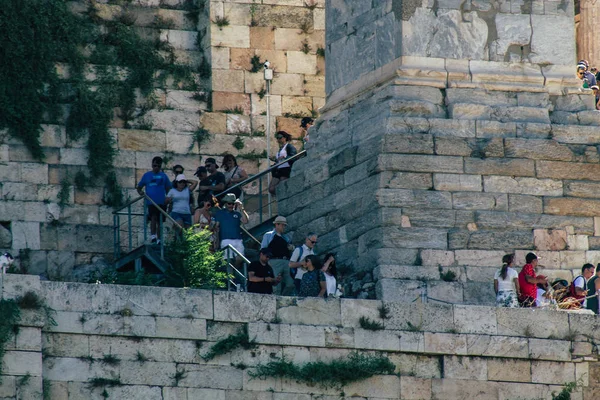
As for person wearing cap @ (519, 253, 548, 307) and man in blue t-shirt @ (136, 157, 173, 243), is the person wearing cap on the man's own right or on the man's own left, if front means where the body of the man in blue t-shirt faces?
on the man's own left

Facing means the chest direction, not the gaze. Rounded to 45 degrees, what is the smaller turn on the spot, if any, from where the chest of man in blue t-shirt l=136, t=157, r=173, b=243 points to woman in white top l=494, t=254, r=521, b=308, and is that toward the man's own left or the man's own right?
approximately 45° to the man's own left

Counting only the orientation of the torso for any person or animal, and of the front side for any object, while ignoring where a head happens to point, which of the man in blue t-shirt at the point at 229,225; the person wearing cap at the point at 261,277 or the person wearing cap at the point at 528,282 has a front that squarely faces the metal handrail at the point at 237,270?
the man in blue t-shirt

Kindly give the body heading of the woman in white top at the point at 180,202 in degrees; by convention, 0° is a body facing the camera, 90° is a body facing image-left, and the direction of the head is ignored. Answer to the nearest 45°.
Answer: approximately 0°

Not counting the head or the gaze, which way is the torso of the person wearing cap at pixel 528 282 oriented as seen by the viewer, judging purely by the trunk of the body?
to the viewer's right

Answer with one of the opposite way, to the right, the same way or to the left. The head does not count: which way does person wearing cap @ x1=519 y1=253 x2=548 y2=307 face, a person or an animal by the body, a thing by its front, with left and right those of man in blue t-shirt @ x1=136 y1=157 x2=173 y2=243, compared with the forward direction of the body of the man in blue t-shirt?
to the left
